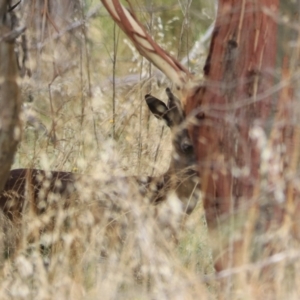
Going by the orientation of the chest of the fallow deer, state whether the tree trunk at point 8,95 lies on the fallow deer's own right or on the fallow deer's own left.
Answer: on the fallow deer's own right

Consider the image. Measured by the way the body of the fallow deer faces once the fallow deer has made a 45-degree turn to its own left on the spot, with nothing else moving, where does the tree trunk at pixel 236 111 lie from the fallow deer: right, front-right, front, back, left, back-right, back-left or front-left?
right

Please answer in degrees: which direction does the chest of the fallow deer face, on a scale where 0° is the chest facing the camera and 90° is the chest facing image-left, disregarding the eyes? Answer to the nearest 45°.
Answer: approximately 270°
